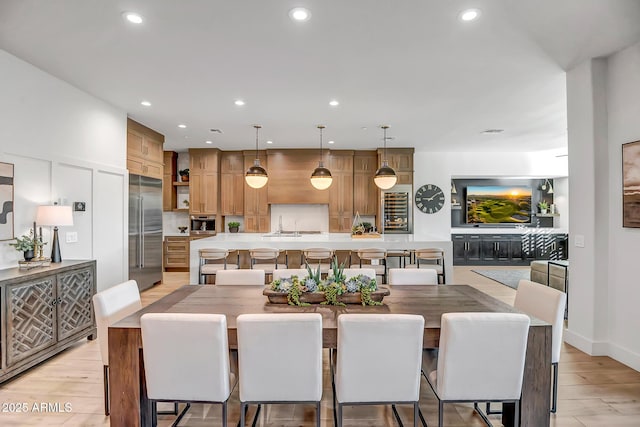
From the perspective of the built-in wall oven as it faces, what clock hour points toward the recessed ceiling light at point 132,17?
The recessed ceiling light is roughly at 12 o'clock from the built-in wall oven.

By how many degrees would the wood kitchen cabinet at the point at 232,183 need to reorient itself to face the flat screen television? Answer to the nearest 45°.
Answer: approximately 90° to its left

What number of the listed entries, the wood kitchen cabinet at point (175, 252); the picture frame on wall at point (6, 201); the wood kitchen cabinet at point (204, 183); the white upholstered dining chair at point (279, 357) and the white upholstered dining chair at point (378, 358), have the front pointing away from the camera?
2

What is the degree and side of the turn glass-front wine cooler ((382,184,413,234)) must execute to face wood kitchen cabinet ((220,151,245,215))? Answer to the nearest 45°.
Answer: approximately 90° to its right

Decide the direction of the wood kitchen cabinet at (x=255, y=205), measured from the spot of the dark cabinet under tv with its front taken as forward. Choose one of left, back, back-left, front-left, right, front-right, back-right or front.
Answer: front-right

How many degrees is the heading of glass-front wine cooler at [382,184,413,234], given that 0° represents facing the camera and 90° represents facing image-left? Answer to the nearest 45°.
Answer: approximately 0°

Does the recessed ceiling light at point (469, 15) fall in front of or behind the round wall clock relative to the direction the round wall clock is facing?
in front

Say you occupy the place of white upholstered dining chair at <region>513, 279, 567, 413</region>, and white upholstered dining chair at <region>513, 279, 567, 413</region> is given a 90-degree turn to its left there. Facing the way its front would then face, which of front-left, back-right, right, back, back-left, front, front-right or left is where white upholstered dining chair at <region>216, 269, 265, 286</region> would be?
back-right

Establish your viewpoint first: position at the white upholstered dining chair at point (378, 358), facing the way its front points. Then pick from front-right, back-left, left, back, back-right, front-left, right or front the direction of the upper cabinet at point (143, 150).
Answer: front-left

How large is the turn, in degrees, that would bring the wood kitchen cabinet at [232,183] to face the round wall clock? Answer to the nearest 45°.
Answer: approximately 90° to its left

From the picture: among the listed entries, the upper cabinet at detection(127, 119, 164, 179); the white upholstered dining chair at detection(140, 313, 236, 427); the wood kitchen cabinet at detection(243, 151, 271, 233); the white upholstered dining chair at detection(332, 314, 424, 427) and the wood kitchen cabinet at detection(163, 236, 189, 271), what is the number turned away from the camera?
2

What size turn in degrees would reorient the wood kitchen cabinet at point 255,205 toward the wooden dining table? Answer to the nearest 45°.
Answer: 0° — it already faces it

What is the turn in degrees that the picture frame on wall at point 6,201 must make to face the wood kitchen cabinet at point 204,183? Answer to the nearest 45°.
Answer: approximately 90° to its left

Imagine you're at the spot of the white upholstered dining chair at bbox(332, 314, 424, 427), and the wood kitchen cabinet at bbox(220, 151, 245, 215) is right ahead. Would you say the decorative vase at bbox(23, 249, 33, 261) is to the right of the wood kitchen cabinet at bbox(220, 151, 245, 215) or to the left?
left

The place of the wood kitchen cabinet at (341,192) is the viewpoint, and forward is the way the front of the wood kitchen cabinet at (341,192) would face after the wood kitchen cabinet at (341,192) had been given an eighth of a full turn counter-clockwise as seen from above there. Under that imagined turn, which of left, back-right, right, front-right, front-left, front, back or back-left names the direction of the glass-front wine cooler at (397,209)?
front-left
